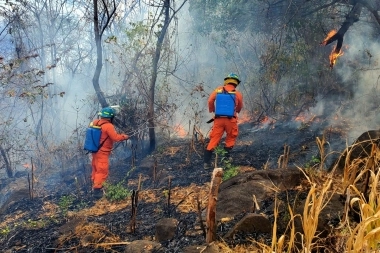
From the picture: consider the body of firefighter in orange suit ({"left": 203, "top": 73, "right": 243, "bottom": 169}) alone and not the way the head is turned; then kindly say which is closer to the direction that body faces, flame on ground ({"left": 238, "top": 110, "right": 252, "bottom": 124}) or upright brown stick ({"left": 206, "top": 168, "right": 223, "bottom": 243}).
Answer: the flame on ground

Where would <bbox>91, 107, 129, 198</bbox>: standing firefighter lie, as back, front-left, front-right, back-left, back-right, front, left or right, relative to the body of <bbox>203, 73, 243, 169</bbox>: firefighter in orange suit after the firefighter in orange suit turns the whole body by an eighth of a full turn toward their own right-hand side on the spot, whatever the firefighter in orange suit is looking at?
back-left

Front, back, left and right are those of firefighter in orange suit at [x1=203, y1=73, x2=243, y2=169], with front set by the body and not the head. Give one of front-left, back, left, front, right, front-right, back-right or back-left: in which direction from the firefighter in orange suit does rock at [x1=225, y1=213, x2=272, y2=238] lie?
back

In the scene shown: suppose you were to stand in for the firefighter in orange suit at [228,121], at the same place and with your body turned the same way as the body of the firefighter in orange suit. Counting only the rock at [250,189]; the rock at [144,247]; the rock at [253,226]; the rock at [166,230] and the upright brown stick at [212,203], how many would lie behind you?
5

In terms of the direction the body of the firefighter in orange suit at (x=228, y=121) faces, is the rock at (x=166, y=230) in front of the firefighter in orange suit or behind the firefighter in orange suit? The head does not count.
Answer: behind

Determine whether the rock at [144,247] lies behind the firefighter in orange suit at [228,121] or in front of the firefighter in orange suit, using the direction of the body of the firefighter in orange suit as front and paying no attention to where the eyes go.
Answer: behind

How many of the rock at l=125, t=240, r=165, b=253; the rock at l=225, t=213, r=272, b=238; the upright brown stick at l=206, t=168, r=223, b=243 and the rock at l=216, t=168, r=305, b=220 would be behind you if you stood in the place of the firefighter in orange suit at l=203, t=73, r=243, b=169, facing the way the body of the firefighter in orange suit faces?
4

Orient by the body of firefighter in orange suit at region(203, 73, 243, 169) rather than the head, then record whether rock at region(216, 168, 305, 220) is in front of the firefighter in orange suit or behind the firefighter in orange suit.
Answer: behind

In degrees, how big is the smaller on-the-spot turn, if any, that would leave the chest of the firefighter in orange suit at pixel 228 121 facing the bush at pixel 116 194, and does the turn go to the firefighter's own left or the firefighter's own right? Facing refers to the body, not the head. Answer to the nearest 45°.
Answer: approximately 135° to the firefighter's own left

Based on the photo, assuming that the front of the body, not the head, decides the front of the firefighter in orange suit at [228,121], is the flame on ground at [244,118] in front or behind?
in front

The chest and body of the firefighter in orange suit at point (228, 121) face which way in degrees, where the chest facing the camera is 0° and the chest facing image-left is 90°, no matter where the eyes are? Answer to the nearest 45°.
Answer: approximately 180°

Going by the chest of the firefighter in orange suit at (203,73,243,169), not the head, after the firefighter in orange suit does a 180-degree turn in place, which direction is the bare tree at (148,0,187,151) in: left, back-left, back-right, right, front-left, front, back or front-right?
back-right
